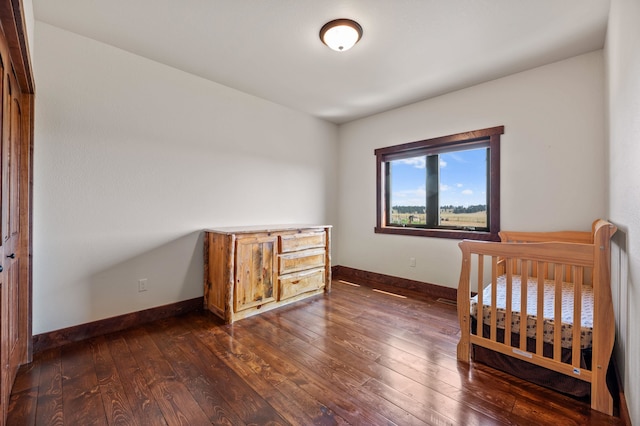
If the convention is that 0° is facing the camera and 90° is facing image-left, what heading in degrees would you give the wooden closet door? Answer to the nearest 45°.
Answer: approximately 270°

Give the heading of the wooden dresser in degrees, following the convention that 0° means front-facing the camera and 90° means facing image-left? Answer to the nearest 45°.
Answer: approximately 315°

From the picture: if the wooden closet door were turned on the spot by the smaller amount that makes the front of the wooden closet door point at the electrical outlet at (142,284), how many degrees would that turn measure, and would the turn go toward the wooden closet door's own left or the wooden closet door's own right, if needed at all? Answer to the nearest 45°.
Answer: approximately 45° to the wooden closet door's own left

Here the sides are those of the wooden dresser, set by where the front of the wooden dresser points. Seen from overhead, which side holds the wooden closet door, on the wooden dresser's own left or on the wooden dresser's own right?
on the wooden dresser's own right

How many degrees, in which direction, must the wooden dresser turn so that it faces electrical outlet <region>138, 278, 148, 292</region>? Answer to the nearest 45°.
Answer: approximately 135° to its right
